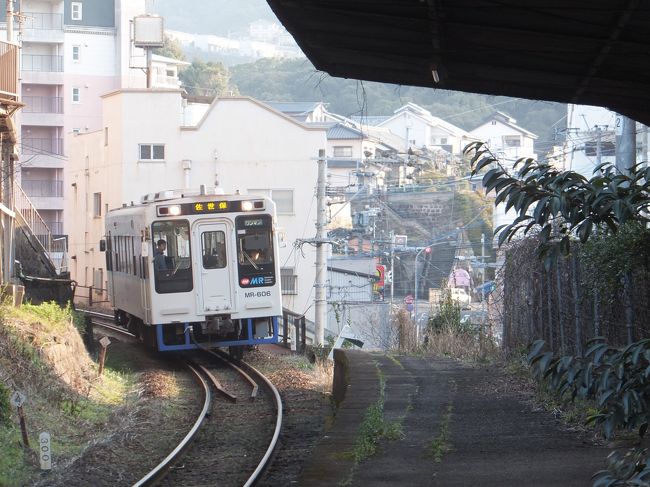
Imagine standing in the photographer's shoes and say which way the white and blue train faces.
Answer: facing the viewer

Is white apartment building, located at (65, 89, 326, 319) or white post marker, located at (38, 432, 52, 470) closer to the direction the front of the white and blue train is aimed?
the white post marker

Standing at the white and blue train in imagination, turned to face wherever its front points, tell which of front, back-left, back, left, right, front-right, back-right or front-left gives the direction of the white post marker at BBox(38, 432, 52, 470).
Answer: front

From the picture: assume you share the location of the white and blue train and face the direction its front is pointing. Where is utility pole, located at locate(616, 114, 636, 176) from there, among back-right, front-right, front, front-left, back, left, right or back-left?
front-left

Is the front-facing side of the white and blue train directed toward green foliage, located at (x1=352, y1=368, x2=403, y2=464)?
yes

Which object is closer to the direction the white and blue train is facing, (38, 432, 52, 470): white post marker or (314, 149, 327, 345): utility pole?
the white post marker

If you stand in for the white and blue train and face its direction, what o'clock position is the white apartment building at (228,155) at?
The white apartment building is roughly at 6 o'clock from the white and blue train.

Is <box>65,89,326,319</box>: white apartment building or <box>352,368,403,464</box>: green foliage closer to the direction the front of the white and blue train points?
the green foliage

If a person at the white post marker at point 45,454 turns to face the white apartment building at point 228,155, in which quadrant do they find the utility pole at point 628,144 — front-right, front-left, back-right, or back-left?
front-right

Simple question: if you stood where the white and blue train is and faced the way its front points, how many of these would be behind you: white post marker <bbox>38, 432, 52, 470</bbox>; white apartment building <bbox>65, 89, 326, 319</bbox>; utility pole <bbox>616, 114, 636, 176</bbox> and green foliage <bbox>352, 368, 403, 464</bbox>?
1

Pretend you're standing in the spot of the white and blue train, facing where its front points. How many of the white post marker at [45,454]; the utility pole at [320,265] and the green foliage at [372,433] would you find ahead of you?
2

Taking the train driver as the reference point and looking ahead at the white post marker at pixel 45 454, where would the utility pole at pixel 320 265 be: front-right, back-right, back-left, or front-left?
back-left

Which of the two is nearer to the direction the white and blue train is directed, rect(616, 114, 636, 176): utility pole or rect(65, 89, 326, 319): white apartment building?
the utility pole
